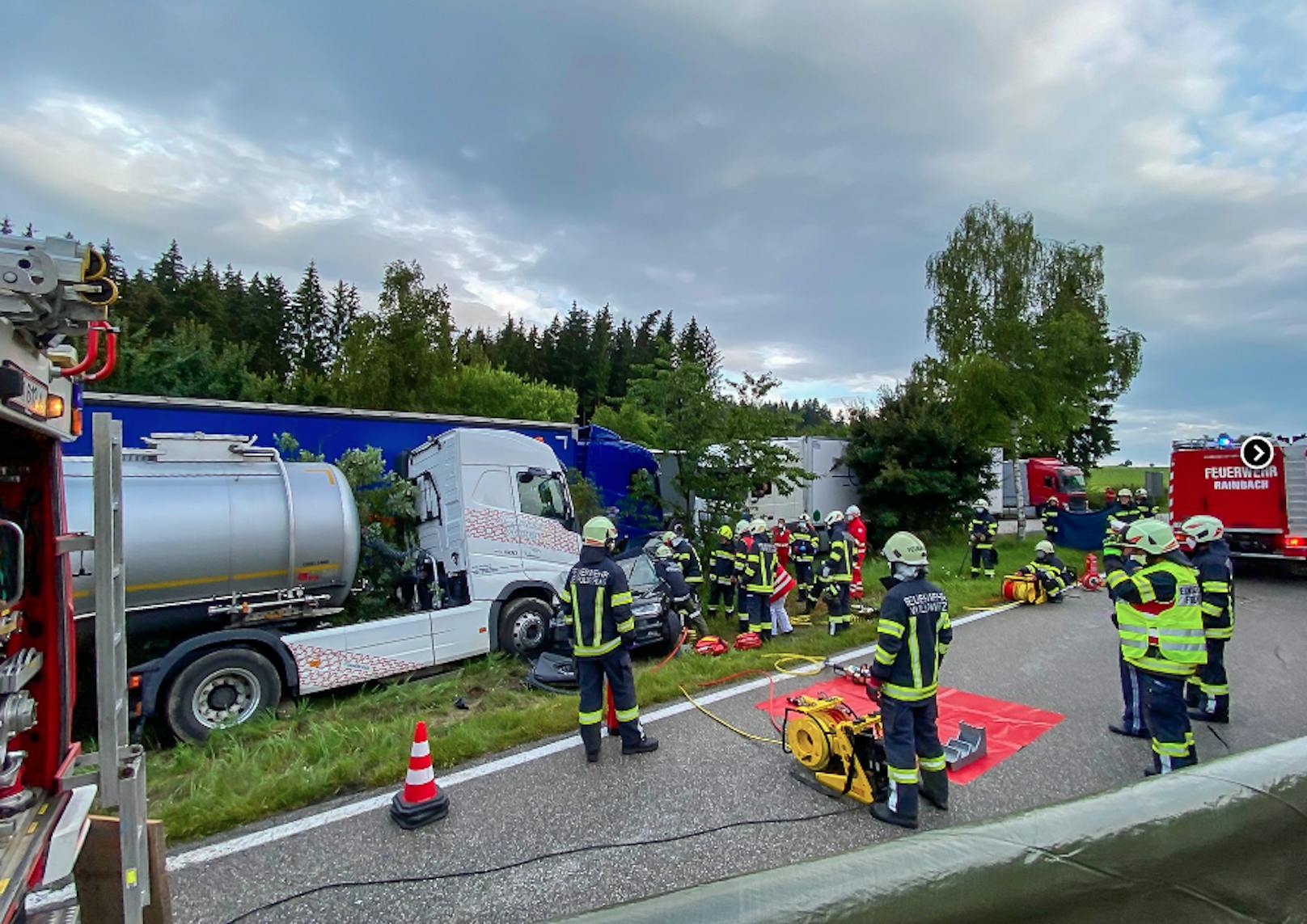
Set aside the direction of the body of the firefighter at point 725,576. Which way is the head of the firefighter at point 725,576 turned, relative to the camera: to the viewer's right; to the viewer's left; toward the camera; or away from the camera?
to the viewer's left

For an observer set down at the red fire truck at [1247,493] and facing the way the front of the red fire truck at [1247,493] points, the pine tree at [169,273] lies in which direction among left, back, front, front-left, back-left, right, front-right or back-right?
front-left

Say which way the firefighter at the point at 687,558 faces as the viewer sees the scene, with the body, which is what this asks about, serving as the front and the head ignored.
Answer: to the viewer's left

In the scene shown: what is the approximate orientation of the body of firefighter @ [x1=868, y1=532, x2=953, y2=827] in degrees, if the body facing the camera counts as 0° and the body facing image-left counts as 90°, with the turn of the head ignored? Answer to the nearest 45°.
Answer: approximately 135°

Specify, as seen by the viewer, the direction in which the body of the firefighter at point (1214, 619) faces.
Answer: to the viewer's left

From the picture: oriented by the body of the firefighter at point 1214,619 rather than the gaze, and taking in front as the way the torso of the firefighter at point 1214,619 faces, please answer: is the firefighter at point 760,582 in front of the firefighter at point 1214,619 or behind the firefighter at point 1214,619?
in front

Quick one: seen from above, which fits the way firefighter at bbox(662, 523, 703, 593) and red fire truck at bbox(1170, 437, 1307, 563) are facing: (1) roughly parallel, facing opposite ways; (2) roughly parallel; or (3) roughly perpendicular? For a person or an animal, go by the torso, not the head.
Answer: roughly perpendicular

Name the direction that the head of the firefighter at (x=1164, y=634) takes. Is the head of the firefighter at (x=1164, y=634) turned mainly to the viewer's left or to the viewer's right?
to the viewer's left

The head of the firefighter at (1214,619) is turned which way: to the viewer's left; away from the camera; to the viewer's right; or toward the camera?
to the viewer's left
